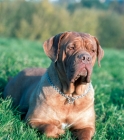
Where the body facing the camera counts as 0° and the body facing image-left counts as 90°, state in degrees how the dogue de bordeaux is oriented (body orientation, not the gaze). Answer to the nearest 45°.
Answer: approximately 315°

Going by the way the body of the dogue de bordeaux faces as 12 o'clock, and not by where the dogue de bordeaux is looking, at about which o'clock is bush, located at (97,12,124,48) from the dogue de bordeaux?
The bush is roughly at 8 o'clock from the dogue de bordeaux.

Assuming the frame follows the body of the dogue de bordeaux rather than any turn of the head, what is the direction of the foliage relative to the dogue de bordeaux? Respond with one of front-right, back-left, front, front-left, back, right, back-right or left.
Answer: back-left
